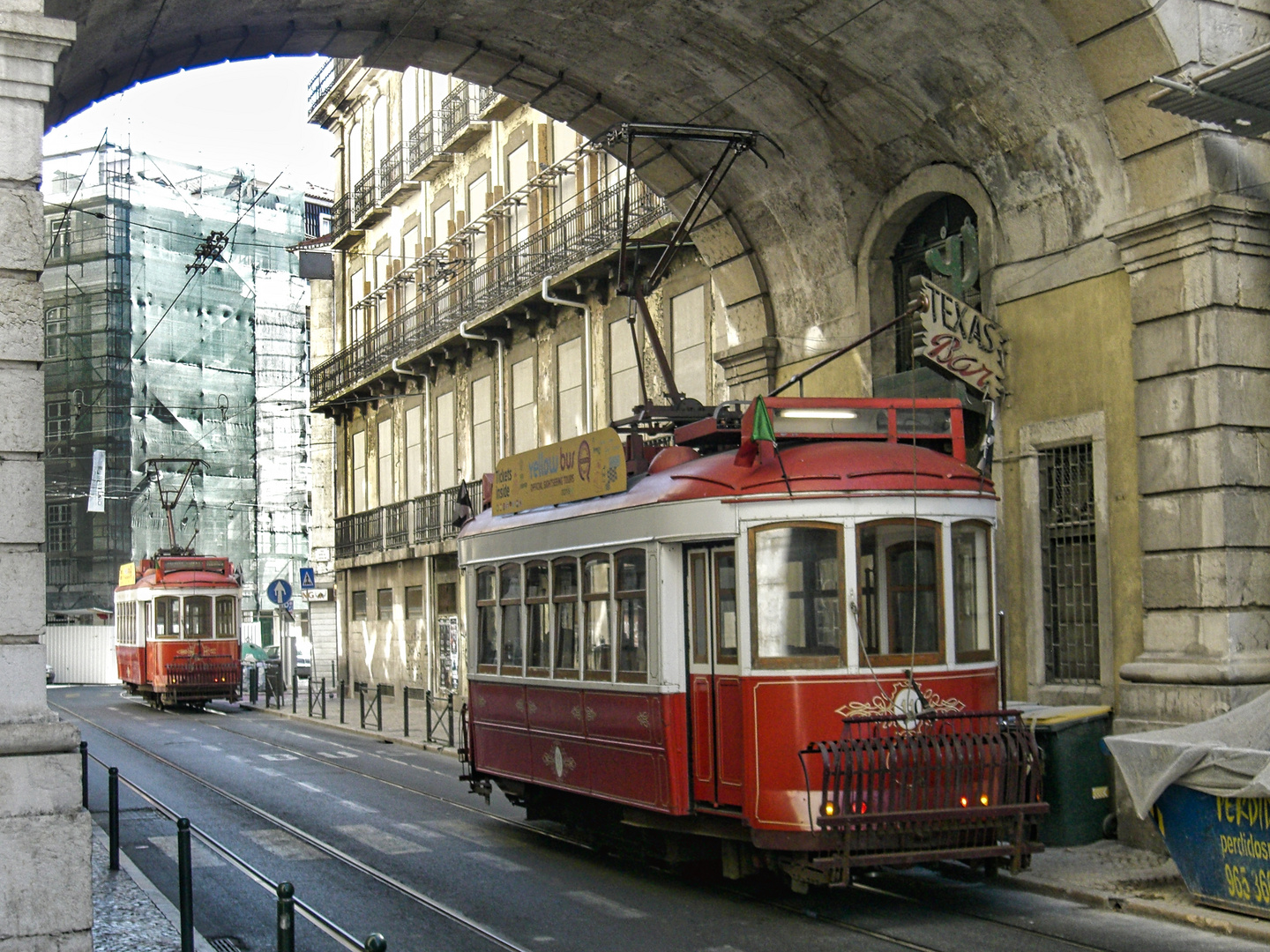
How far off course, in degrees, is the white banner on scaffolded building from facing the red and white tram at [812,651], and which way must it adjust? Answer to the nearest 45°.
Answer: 0° — it already faces it

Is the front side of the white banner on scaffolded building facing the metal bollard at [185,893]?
yes

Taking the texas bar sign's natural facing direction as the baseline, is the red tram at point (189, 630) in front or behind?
behind

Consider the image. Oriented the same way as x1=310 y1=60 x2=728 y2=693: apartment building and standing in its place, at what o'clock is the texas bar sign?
The texas bar sign is roughly at 10 o'clock from the apartment building.

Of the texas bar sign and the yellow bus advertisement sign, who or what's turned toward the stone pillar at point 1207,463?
the texas bar sign

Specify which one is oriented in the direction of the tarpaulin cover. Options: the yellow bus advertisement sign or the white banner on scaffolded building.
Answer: the white banner on scaffolded building

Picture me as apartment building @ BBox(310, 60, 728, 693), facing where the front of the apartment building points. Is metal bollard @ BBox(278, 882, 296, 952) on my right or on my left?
on my left

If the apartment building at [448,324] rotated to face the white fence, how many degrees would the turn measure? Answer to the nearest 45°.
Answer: approximately 90° to its right
